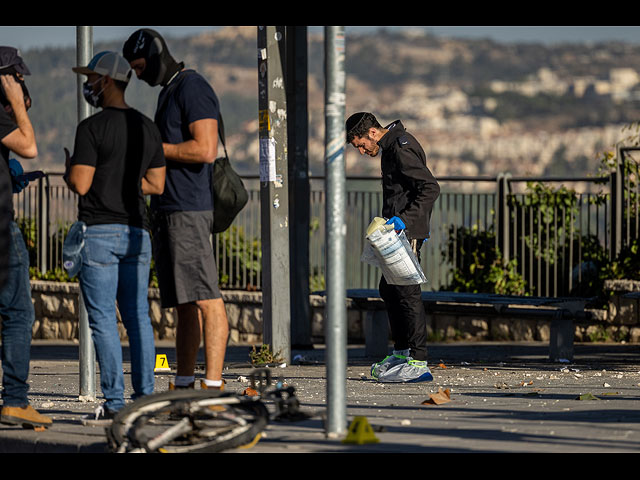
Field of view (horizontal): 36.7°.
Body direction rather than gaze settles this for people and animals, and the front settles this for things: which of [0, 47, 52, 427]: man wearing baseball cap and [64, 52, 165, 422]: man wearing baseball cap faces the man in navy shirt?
[0, 47, 52, 427]: man wearing baseball cap

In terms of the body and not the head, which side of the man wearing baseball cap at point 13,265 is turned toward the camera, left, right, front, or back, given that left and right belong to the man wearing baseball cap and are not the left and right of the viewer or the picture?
right

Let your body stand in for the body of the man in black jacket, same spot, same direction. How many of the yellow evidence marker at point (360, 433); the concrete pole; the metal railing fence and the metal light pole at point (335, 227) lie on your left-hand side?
2

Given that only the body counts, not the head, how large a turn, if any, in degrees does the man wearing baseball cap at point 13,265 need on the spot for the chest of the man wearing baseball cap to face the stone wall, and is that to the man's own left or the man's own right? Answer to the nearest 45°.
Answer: approximately 45° to the man's own left

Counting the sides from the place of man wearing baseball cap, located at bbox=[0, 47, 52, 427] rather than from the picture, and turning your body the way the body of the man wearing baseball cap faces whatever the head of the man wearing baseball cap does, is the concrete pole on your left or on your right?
on your left

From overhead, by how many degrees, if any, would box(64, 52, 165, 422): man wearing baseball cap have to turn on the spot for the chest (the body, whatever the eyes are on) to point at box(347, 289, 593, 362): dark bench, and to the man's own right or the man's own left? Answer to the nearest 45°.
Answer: approximately 90° to the man's own right

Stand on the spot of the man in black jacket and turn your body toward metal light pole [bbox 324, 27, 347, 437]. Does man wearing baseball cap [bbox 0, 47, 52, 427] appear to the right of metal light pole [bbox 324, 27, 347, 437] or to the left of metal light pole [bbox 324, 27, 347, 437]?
right

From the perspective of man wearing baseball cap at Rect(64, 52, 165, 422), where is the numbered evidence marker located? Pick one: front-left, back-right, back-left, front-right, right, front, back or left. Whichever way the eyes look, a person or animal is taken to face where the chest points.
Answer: front-right

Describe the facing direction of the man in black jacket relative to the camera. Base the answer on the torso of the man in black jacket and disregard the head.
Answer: to the viewer's left

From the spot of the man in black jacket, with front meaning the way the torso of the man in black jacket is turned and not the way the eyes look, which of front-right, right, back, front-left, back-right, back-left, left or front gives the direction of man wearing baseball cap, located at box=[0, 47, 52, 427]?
front-left

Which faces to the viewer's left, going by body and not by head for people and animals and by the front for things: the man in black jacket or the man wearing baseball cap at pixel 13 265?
the man in black jacket

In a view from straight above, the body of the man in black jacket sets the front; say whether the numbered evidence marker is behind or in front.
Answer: in front

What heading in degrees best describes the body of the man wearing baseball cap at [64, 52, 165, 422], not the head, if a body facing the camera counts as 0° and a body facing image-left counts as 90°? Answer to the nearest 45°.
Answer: approximately 135°

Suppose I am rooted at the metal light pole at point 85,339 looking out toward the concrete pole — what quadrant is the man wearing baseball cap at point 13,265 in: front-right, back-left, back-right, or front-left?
back-right
